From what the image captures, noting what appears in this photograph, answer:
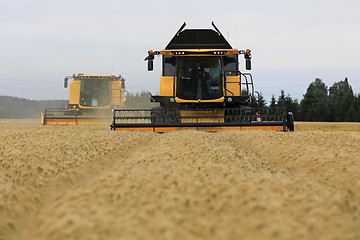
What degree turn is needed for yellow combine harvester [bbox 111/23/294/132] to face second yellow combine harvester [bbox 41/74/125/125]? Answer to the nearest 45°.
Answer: approximately 135° to its right

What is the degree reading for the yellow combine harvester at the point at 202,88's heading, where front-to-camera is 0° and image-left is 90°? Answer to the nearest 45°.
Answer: approximately 0°
